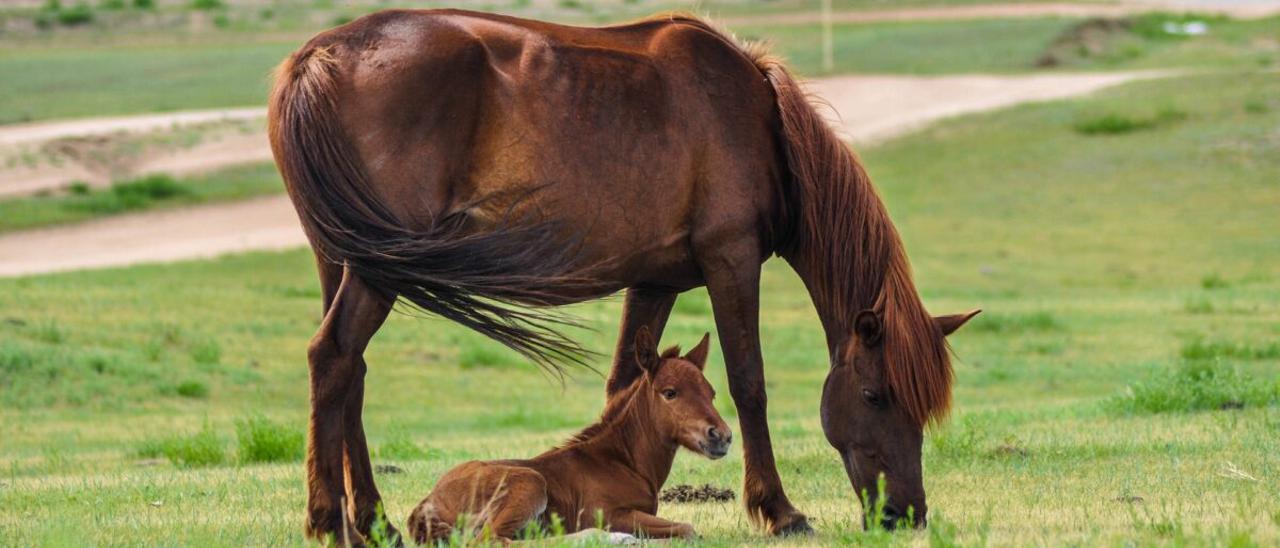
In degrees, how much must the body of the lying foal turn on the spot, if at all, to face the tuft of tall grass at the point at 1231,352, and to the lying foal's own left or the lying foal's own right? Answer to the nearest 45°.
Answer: approximately 45° to the lying foal's own left

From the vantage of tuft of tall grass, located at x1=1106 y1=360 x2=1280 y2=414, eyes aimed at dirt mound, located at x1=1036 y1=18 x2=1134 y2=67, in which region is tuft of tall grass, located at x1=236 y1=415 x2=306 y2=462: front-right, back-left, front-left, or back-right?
back-left

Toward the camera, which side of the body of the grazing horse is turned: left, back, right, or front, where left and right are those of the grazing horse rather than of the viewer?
right

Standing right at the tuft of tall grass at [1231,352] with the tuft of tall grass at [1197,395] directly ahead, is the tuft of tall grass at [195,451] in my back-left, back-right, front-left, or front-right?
front-right

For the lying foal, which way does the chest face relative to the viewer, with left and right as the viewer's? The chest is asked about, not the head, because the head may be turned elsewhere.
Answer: facing to the right of the viewer

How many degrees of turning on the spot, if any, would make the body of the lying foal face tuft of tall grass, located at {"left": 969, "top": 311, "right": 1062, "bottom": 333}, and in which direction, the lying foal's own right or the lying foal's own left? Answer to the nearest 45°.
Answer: approximately 45° to the lying foal's own left

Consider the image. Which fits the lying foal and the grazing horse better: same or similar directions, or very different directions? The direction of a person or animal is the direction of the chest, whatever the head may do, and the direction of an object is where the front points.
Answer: same or similar directions

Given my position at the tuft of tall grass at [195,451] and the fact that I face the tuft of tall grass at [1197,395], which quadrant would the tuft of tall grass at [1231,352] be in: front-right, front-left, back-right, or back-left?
front-left

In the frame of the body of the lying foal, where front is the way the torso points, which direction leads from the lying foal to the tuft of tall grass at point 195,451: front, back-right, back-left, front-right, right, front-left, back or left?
back-left
